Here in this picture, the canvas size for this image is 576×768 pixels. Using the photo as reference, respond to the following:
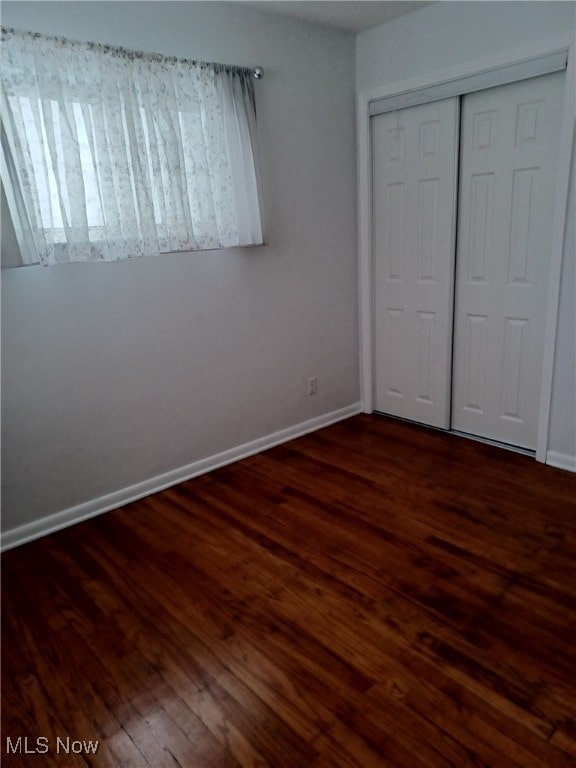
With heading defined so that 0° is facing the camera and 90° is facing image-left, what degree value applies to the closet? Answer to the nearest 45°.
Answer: approximately 45°

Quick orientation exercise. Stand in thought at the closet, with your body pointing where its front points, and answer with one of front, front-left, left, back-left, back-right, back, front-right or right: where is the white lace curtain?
front

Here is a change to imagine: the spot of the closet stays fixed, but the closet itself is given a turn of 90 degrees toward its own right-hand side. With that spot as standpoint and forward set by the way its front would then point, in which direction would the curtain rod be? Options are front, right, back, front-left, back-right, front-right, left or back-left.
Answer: left
